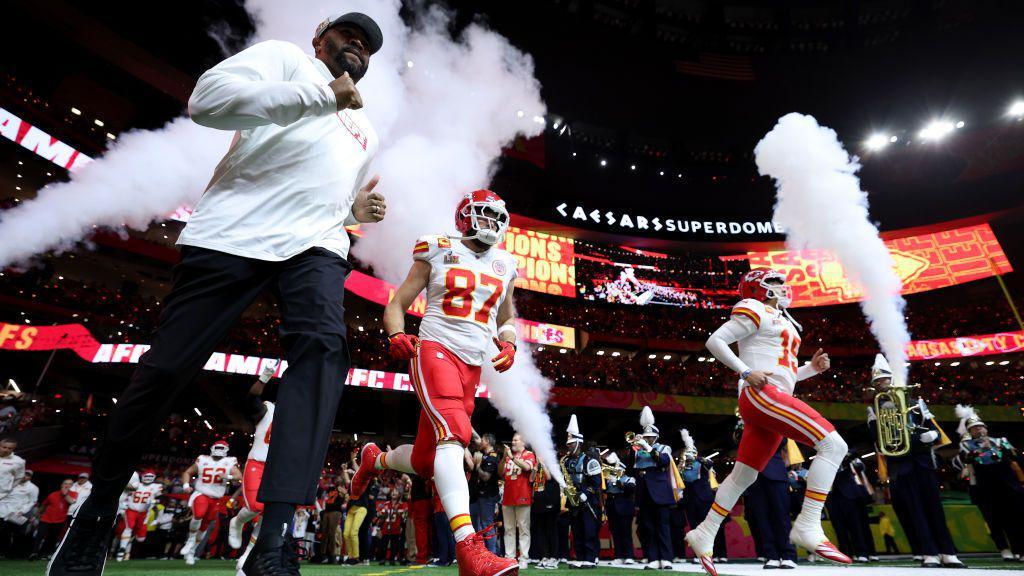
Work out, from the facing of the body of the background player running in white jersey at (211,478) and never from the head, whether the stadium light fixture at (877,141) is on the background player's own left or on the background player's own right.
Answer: on the background player's own left

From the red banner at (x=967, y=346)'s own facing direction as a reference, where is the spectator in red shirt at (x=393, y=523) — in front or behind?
in front

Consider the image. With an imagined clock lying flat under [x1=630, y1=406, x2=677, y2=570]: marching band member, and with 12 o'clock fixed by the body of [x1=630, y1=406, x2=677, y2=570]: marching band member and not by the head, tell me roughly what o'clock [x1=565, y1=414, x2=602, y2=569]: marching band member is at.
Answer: [x1=565, y1=414, x2=602, y2=569]: marching band member is roughly at 2 o'clock from [x1=630, y1=406, x2=677, y2=570]: marching band member.

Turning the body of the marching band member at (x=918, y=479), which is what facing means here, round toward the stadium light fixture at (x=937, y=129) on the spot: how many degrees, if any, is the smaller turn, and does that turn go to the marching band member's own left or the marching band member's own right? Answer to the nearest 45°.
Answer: approximately 135° to the marching band member's own right

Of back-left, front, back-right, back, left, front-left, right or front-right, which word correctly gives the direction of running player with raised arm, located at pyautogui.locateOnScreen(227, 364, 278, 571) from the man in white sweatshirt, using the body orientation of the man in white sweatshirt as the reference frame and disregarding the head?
back-left

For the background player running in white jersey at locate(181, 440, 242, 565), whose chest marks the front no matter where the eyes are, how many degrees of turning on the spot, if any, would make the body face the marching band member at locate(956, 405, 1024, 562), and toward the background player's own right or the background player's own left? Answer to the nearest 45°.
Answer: approximately 45° to the background player's own left

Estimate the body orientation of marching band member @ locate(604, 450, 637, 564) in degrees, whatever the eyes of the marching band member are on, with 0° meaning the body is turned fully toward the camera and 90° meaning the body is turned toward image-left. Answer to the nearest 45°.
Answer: approximately 45°

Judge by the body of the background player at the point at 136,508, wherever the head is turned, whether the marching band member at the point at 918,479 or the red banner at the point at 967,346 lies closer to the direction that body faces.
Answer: the marching band member

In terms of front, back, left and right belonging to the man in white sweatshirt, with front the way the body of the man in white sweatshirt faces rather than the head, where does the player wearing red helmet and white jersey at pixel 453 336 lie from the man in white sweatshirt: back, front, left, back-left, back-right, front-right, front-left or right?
left

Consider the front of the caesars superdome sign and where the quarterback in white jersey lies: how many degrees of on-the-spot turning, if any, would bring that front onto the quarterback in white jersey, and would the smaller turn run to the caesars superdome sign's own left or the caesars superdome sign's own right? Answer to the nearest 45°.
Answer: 0° — it already faces them
